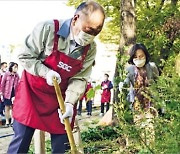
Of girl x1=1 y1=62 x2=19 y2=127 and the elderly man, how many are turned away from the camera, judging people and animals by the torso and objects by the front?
0

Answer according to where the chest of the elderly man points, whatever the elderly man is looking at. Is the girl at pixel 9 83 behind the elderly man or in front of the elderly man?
behind

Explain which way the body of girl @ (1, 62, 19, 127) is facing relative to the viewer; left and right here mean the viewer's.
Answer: facing the viewer and to the right of the viewer

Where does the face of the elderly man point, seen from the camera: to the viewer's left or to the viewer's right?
to the viewer's right

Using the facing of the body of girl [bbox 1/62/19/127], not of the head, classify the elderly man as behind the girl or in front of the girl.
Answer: in front
